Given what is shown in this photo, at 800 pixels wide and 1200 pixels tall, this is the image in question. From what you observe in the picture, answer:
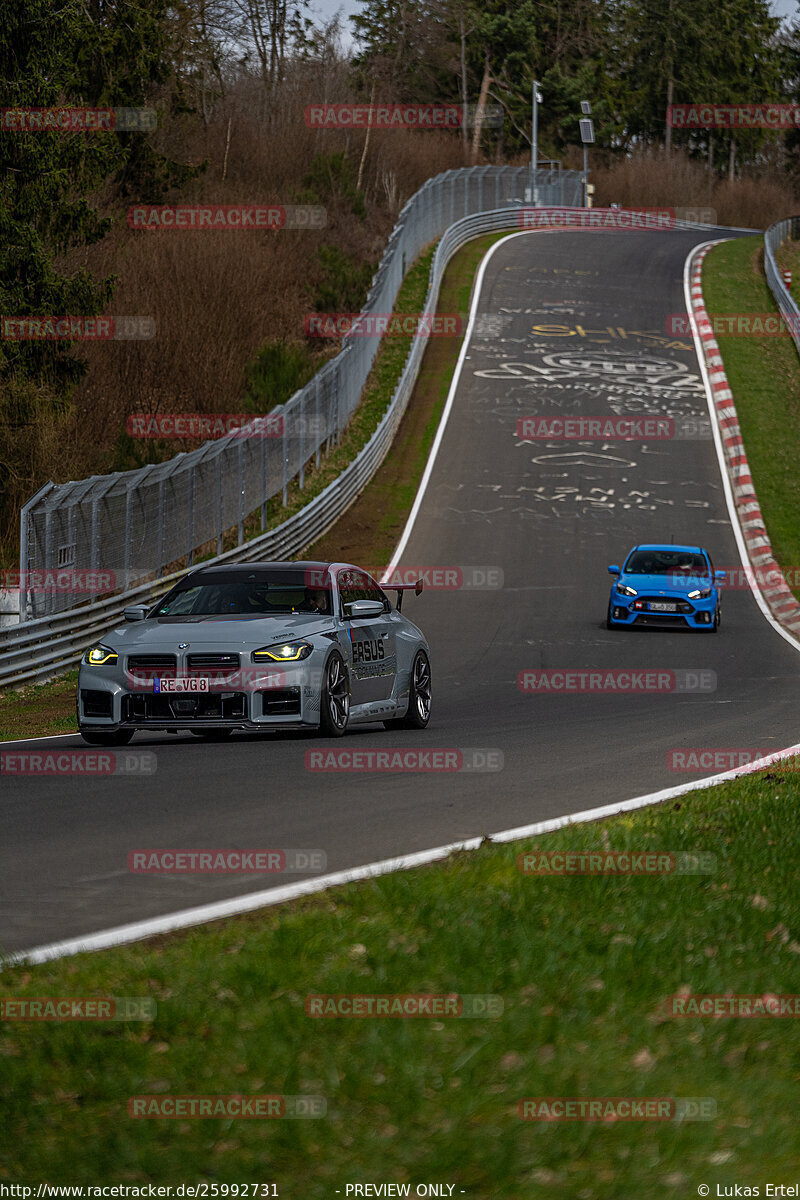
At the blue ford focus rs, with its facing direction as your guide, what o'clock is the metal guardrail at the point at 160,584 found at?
The metal guardrail is roughly at 2 o'clock from the blue ford focus rs.

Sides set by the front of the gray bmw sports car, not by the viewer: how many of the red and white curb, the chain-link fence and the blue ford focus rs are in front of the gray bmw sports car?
0

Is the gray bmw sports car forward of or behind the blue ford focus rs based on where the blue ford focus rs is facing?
forward

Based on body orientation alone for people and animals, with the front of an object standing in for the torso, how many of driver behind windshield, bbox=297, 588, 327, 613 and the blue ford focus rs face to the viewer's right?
0

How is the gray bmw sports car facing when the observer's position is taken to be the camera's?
facing the viewer and to the left of the viewer

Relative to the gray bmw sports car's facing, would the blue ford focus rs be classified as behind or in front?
behind

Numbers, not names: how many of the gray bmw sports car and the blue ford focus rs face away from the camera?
0

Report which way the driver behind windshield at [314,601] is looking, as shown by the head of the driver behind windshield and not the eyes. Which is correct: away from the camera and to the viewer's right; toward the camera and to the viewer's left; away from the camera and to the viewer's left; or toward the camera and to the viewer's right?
toward the camera and to the viewer's left

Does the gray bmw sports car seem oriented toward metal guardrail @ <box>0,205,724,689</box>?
no

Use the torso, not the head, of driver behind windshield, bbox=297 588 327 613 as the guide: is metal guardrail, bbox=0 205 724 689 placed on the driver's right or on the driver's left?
on the driver's right

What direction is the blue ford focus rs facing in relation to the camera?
toward the camera

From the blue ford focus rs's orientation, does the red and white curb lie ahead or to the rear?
to the rear
